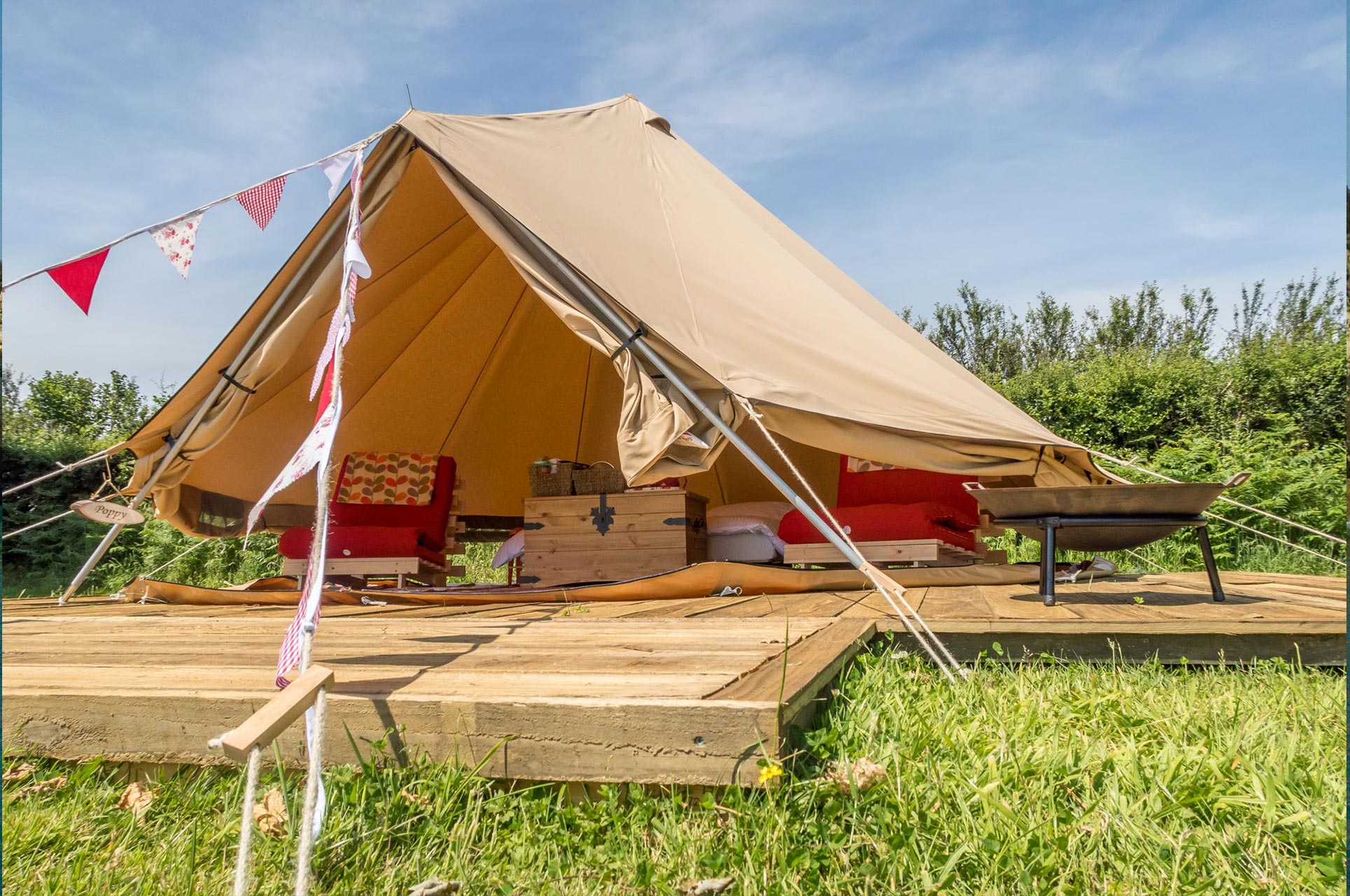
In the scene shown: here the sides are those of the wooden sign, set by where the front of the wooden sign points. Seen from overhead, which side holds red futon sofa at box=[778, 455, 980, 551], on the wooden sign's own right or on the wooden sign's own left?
on the wooden sign's own left

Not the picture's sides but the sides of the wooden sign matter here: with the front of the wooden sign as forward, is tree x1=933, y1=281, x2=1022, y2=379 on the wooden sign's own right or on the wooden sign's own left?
on the wooden sign's own left

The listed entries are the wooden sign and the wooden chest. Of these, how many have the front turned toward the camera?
2

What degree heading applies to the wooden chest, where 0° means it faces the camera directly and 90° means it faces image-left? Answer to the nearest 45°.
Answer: approximately 0°

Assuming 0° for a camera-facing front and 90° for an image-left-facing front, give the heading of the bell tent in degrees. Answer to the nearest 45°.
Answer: approximately 45°

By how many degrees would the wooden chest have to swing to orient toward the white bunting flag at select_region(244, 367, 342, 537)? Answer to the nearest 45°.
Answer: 0° — it already faces it

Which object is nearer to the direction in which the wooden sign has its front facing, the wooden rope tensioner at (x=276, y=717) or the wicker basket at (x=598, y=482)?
the wooden rope tensioner

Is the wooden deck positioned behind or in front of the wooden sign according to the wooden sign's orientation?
in front
